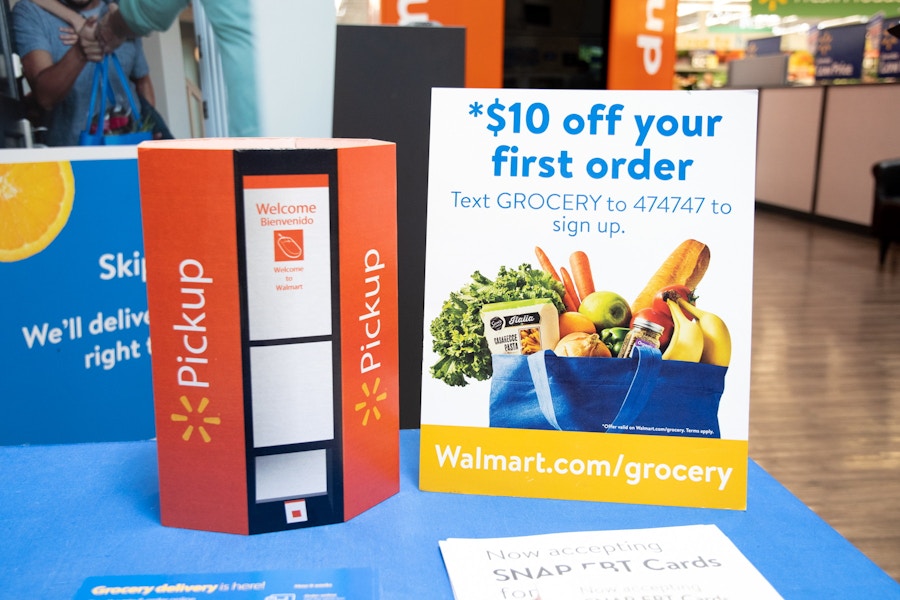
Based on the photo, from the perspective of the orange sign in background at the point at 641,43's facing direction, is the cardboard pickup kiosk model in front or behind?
in front

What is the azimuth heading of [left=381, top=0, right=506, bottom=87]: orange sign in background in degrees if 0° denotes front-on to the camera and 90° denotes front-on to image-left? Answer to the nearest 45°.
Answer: approximately 0°

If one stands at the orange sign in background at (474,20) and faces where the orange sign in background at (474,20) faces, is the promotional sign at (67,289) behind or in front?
in front

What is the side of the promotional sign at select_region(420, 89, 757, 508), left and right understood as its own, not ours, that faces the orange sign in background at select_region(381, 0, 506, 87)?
back

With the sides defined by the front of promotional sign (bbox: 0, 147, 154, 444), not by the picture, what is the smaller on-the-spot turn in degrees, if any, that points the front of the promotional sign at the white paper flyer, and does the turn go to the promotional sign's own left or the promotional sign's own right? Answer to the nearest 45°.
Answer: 0° — it already faces it

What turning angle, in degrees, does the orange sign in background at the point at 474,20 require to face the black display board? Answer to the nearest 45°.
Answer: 0° — it already faces it
